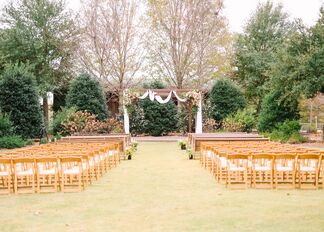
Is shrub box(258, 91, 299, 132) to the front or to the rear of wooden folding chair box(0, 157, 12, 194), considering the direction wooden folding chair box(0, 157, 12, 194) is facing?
to the front

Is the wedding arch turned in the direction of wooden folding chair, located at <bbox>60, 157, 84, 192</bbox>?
yes

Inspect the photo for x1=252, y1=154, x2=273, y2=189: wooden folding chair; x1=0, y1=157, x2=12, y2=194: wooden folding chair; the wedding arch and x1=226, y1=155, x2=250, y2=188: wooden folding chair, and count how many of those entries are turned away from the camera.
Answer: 3

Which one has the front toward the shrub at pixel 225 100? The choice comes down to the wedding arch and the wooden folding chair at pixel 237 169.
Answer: the wooden folding chair

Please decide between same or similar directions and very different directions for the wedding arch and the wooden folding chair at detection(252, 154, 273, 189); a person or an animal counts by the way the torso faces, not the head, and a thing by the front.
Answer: very different directions

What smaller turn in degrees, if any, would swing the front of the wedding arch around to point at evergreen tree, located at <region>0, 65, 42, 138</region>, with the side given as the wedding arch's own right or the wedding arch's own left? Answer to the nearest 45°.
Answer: approximately 90° to the wedding arch's own right

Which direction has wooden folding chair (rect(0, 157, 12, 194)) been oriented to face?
away from the camera

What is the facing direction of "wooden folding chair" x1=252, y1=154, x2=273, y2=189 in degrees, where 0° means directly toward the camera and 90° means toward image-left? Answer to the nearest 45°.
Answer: approximately 180°

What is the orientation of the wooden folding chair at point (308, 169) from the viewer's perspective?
away from the camera

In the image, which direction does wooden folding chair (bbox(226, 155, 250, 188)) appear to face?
away from the camera

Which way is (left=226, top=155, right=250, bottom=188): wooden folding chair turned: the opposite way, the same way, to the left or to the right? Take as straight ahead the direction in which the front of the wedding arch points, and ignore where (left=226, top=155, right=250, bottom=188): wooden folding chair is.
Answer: the opposite way

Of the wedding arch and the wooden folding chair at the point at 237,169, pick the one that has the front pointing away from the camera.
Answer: the wooden folding chair

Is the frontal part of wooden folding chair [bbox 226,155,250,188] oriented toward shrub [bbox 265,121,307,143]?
yes
